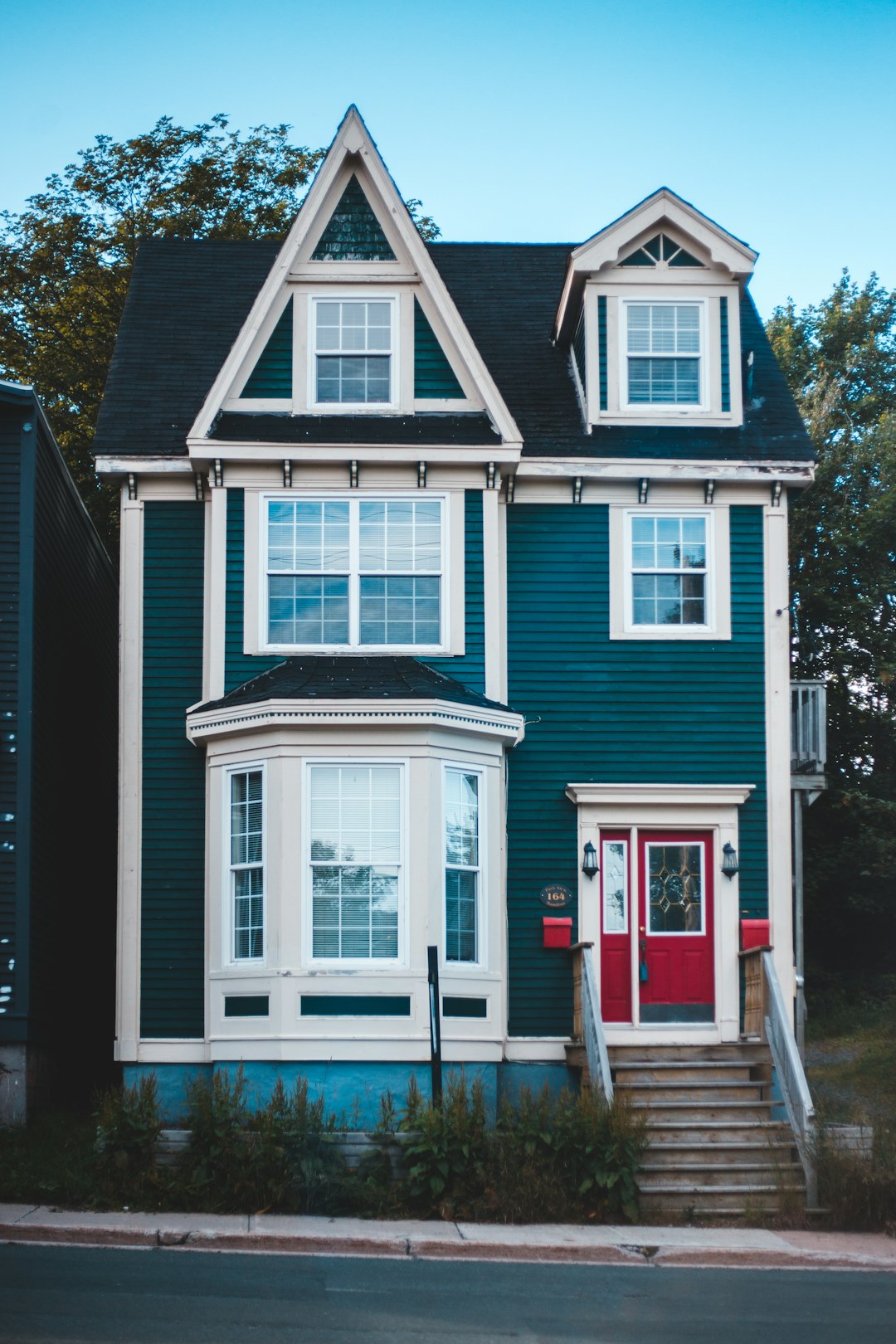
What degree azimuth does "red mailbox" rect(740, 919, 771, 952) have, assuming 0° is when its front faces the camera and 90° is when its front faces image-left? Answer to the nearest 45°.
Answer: approximately 0°

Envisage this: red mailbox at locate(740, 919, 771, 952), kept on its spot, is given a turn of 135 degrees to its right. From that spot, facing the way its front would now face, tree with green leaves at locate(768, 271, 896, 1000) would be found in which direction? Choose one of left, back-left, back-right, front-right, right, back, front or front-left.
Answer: front-right

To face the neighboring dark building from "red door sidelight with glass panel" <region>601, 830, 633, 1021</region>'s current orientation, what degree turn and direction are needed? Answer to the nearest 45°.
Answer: approximately 90° to its right

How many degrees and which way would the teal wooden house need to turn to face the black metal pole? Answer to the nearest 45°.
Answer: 0° — it already faces it

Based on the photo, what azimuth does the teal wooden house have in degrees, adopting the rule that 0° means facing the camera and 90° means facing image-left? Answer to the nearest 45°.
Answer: approximately 0°

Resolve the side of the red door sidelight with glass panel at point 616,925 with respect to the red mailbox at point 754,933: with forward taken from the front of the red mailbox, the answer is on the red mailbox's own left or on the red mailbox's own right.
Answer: on the red mailbox's own right
